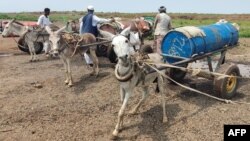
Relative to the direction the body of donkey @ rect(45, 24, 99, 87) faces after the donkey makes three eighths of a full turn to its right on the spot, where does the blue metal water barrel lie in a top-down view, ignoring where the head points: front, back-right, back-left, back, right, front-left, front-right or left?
back-right

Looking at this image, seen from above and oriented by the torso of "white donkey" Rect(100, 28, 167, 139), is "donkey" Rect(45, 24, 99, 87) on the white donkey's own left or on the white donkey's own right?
on the white donkey's own right

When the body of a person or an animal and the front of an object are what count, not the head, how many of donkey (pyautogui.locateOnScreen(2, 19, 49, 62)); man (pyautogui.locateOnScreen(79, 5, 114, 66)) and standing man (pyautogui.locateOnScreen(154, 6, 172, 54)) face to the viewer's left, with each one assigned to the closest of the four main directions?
1

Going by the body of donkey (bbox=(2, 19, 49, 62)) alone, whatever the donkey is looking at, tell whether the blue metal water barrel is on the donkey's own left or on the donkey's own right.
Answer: on the donkey's own left

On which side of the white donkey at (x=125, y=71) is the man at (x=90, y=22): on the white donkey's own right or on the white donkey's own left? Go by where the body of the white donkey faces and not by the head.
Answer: on the white donkey's own right

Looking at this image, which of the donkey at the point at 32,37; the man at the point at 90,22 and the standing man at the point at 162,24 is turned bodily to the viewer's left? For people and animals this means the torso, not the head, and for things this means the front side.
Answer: the donkey

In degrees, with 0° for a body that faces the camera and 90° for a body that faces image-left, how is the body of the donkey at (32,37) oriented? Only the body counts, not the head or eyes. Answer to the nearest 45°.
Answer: approximately 90°

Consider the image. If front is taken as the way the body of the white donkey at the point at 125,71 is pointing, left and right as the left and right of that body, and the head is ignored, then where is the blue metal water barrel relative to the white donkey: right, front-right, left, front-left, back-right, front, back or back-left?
back

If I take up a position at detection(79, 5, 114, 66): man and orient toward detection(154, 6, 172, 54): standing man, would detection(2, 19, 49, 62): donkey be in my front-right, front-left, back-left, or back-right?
back-left

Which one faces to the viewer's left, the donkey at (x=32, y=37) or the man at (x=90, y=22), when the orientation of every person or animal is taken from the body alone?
the donkey

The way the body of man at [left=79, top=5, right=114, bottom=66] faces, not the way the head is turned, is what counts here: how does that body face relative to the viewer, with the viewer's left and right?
facing away from the viewer and to the right of the viewer

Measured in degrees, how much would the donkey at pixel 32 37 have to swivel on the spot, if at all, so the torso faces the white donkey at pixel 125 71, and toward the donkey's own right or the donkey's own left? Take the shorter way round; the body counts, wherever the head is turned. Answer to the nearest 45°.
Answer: approximately 90° to the donkey's own left
